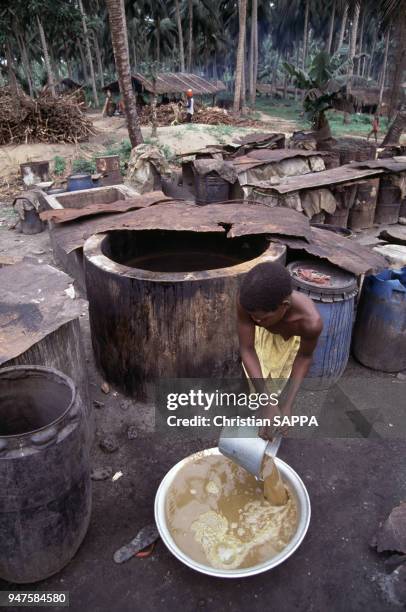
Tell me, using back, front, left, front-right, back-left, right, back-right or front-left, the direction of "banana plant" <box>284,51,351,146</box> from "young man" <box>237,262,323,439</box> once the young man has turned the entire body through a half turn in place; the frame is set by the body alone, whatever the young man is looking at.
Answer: front-left

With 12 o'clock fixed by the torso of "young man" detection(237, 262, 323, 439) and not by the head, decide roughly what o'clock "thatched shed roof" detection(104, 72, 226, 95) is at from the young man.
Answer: The thatched shed roof is roughly at 6 o'clock from the young man.

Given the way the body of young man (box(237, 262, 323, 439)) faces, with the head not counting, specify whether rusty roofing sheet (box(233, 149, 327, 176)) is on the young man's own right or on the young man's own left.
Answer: on the young man's own right

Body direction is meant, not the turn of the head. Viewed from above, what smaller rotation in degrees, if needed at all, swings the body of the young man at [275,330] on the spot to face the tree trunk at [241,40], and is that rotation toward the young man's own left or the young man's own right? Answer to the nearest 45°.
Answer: approximately 135° to the young man's own right

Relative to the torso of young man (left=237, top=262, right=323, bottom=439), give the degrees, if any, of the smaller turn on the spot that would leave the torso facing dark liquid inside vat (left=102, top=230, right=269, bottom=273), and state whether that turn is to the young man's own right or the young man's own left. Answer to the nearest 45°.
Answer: approximately 90° to the young man's own right

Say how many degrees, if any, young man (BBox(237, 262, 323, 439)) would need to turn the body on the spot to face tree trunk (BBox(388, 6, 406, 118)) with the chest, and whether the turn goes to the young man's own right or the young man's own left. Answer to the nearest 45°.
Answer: approximately 135° to the young man's own right

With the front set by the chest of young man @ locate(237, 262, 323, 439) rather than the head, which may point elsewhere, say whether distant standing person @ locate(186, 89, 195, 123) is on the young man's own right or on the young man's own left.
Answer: on the young man's own right

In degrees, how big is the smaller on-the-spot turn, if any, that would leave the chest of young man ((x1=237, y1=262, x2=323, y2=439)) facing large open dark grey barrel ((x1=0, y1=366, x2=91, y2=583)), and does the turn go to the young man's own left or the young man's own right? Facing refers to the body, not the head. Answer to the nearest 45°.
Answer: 0° — they already face it

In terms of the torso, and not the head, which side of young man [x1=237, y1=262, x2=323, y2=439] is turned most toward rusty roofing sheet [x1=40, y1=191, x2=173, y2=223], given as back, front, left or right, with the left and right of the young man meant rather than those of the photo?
right

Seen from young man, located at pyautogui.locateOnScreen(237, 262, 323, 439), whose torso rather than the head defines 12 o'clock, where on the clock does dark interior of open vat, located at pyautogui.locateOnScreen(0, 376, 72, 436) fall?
The dark interior of open vat is roughly at 1 o'clock from the young man.
